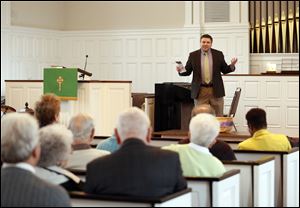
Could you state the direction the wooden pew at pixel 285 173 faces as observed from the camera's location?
facing away from the viewer

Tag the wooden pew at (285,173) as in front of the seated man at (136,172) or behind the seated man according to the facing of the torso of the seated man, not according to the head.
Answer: in front

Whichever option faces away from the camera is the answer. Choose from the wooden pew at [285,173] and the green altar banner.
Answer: the wooden pew

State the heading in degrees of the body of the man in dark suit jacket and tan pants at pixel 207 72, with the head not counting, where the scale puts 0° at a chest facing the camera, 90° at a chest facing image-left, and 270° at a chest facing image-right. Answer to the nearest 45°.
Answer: approximately 0°

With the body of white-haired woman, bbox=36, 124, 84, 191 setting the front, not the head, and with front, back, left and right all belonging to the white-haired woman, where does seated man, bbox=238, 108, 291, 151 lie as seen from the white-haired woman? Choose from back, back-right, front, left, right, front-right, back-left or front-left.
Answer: front

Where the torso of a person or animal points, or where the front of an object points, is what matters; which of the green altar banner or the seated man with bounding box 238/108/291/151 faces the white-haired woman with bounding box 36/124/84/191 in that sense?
the green altar banner

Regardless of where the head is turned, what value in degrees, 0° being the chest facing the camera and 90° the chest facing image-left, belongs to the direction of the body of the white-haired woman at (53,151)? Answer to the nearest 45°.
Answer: approximately 225°

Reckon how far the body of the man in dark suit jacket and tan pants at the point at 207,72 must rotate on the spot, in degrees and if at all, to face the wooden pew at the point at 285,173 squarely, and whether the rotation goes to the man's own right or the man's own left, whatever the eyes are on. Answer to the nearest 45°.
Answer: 0° — they already face it

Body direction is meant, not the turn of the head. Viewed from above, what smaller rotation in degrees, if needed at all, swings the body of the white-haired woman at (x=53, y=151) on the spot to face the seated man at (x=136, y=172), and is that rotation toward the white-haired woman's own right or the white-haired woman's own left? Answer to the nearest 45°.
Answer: approximately 45° to the white-haired woman's own right

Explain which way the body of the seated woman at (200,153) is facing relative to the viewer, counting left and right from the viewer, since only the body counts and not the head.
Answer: facing away from the viewer

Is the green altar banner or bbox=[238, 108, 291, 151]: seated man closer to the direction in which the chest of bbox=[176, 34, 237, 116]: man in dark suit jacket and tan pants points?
the seated man

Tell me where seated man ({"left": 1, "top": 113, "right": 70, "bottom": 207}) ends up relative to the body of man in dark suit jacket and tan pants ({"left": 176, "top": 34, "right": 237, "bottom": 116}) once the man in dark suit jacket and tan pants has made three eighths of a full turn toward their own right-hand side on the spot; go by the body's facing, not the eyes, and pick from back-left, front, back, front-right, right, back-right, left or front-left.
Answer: back-left

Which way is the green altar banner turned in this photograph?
toward the camera

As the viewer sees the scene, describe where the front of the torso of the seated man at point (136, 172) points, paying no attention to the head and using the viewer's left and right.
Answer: facing away from the viewer

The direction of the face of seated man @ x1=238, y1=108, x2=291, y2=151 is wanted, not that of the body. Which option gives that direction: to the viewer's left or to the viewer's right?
to the viewer's left

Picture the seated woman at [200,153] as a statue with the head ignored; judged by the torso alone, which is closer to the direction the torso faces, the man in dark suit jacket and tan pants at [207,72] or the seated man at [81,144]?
the man in dark suit jacket and tan pants

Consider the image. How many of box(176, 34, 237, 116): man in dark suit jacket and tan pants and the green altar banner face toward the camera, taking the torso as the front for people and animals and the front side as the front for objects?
2

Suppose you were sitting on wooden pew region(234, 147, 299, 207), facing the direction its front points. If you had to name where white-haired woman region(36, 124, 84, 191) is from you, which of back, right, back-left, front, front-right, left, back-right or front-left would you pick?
back-left
